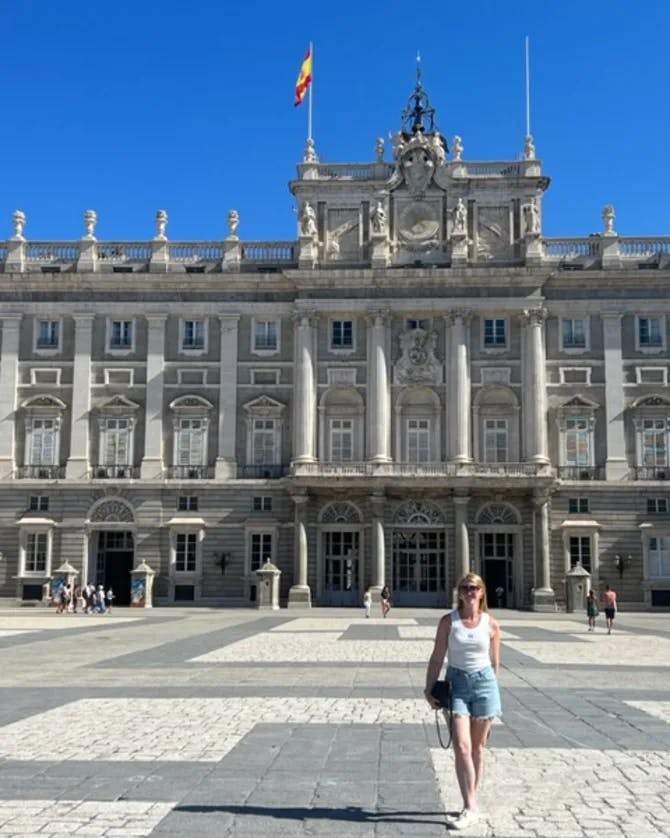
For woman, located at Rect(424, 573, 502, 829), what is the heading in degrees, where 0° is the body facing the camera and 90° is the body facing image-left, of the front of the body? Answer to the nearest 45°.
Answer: approximately 0°

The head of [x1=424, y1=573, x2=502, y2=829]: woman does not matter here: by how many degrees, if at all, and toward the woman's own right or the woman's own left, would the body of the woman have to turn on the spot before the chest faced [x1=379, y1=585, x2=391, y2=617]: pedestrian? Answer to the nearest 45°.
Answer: approximately 180°

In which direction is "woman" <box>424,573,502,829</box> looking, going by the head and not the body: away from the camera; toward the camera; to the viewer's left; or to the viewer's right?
toward the camera
